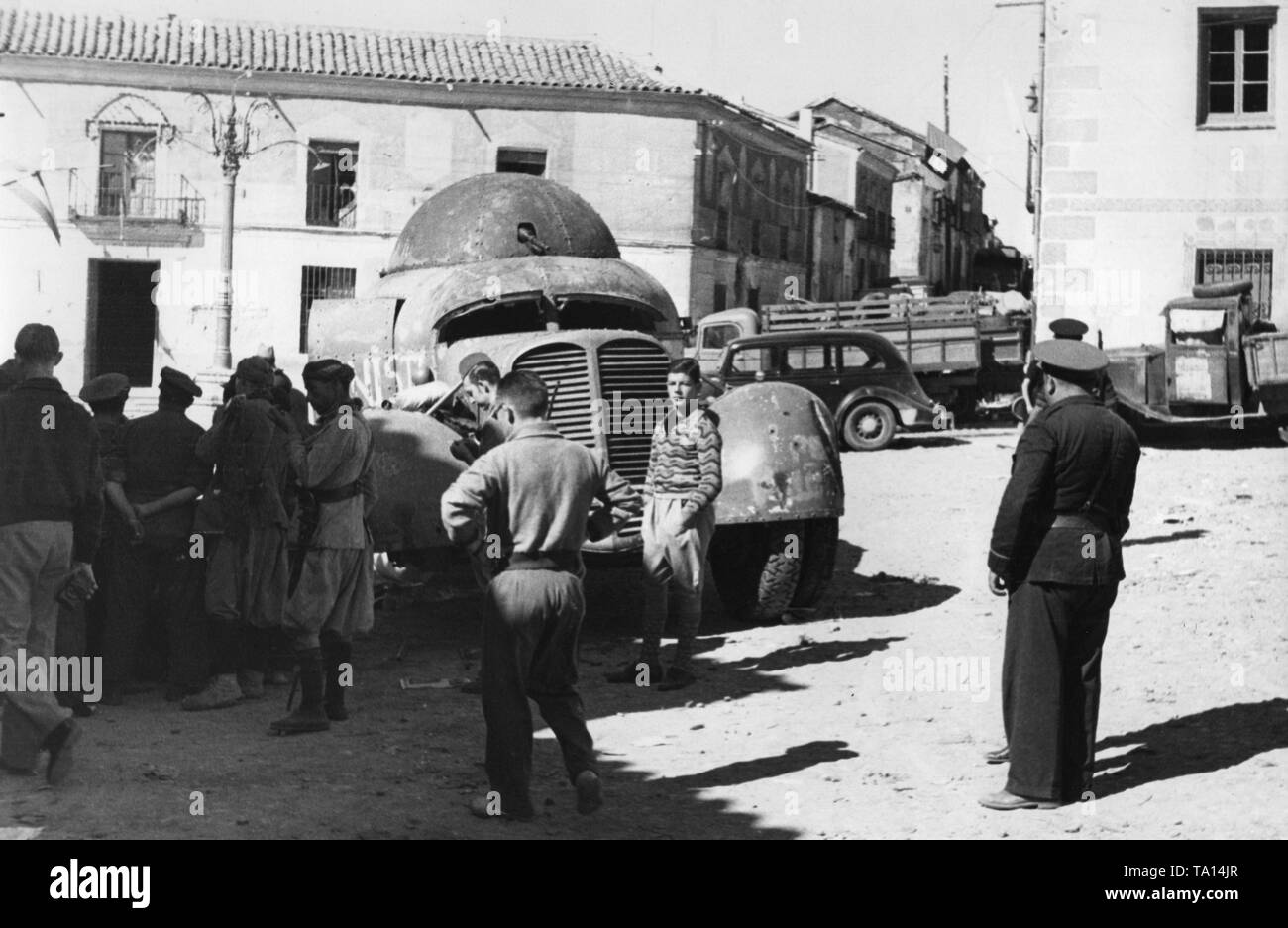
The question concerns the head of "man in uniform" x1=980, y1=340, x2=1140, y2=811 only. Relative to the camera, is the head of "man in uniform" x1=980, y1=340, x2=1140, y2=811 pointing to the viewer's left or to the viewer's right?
to the viewer's left

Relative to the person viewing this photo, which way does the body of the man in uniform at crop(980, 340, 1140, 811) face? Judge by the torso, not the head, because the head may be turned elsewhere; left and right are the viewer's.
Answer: facing away from the viewer and to the left of the viewer
